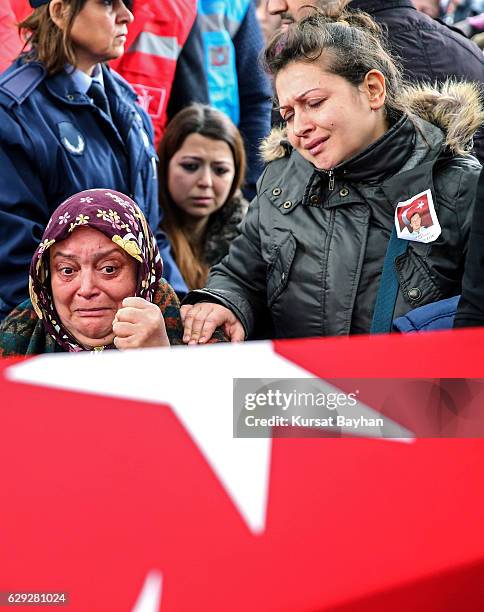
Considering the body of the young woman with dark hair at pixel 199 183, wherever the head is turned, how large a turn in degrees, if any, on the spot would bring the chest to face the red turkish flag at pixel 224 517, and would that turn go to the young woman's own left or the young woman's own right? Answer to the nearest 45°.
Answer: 0° — they already face it

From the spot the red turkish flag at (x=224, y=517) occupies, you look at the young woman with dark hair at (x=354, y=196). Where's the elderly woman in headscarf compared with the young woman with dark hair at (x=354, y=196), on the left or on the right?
left

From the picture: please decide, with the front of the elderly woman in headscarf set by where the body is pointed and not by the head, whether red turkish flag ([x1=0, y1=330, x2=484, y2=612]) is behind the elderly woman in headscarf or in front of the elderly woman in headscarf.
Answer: in front

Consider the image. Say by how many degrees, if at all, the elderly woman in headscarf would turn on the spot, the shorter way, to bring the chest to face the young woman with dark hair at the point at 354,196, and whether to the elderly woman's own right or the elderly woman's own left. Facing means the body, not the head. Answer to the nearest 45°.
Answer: approximately 90° to the elderly woman's own left

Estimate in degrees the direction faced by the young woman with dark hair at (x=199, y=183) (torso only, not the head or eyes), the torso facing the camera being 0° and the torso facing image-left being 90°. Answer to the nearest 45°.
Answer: approximately 0°

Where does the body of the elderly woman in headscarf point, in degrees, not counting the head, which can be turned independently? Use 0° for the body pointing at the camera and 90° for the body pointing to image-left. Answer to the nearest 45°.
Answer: approximately 0°
